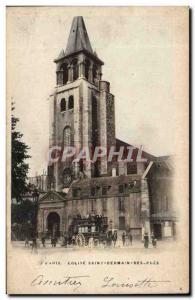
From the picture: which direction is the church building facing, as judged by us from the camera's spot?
facing the viewer and to the left of the viewer

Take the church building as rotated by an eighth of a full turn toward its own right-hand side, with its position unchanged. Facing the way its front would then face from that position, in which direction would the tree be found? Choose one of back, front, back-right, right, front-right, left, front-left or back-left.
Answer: front
